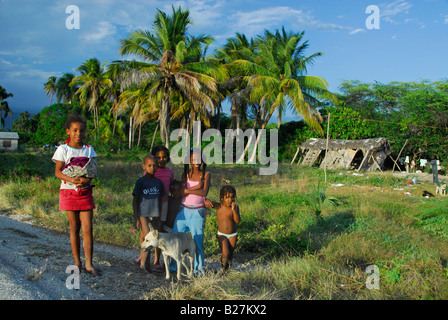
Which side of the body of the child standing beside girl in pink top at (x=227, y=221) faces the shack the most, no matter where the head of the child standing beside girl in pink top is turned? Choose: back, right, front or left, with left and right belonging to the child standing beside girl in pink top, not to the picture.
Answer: back

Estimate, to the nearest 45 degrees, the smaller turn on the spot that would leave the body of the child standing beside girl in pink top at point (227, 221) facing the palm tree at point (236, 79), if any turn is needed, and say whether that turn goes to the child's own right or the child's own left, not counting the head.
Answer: approximately 180°

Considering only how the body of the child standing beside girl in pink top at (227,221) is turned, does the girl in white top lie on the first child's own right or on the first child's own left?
on the first child's own right

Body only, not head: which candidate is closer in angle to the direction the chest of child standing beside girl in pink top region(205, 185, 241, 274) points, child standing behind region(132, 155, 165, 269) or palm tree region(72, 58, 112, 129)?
the child standing behind

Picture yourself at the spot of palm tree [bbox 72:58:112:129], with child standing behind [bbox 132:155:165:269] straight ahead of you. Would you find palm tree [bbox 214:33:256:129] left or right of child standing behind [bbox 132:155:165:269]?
left

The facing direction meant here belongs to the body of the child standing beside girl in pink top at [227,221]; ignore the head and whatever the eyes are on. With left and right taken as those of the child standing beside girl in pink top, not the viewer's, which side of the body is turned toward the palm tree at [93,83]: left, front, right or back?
back

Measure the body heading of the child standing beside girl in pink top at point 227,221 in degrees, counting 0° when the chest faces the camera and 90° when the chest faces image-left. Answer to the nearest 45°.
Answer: approximately 0°

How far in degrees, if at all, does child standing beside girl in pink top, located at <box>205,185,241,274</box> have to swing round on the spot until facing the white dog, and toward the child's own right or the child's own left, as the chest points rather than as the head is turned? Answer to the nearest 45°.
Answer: approximately 45° to the child's own right

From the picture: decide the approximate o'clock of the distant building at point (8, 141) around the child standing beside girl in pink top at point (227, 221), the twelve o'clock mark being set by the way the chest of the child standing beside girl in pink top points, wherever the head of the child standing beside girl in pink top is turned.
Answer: The distant building is roughly at 5 o'clock from the child standing beside girl in pink top.

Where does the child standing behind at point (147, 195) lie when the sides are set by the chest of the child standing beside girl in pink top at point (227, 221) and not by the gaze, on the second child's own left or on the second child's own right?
on the second child's own right
